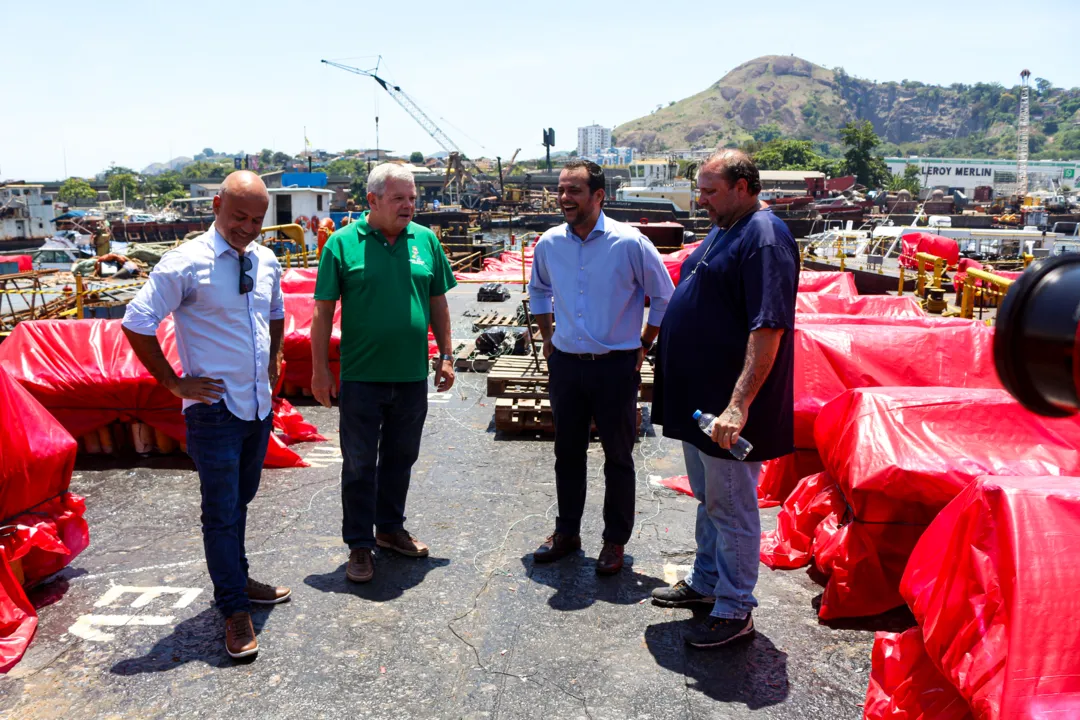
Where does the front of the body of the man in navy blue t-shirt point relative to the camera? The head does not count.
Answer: to the viewer's left

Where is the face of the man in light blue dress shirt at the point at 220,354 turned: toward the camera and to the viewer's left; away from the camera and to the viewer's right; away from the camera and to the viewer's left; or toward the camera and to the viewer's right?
toward the camera and to the viewer's right

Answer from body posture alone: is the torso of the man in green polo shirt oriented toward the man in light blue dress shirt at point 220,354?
no

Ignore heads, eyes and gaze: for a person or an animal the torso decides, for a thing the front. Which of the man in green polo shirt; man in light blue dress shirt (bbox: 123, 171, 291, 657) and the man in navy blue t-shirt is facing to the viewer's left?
the man in navy blue t-shirt

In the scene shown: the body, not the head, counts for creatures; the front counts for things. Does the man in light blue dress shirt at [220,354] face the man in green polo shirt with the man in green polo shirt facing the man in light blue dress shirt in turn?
no

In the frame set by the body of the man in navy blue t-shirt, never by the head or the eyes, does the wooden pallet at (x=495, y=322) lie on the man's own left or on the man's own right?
on the man's own right

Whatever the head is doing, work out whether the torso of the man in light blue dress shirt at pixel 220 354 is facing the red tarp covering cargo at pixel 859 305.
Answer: no

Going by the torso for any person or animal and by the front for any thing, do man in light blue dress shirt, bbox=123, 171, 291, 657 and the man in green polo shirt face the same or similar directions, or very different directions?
same or similar directions

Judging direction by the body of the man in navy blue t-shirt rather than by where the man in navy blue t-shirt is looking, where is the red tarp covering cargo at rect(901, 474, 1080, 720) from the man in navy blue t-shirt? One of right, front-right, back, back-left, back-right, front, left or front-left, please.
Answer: back-left

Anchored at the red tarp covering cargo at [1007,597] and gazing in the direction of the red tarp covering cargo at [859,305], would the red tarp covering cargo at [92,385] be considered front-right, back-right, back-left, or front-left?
front-left

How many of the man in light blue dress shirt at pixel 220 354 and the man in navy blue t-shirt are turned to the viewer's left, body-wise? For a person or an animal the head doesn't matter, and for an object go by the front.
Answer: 1

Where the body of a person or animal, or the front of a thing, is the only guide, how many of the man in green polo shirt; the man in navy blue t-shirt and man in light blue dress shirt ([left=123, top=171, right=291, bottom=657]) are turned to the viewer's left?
1

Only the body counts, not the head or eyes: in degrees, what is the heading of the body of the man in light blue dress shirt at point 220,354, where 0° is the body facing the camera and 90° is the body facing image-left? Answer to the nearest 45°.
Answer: approximately 315°

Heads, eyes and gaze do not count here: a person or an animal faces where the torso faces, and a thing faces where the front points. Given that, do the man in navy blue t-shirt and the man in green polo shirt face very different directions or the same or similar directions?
very different directions

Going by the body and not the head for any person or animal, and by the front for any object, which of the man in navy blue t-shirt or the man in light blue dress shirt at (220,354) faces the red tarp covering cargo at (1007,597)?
the man in light blue dress shirt

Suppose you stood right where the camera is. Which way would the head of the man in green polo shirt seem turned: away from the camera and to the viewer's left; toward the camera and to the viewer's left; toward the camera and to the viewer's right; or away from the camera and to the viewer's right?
toward the camera and to the viewer's right

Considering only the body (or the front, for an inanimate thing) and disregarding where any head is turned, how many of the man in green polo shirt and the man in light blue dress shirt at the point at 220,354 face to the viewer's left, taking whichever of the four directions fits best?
0

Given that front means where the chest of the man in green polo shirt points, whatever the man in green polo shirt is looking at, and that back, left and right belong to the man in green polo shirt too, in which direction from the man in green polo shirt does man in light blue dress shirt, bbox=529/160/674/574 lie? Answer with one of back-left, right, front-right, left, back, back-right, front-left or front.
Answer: front-left

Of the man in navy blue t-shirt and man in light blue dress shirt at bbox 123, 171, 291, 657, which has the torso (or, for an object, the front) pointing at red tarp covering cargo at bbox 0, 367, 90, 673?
the man in navy blue t-shirt

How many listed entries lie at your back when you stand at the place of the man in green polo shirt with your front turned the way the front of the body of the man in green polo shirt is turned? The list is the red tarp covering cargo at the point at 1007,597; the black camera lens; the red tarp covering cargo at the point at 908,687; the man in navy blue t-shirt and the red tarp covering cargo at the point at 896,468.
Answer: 0

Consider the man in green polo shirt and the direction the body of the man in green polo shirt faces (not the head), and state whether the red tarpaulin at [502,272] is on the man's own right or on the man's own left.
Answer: on the man's own left
